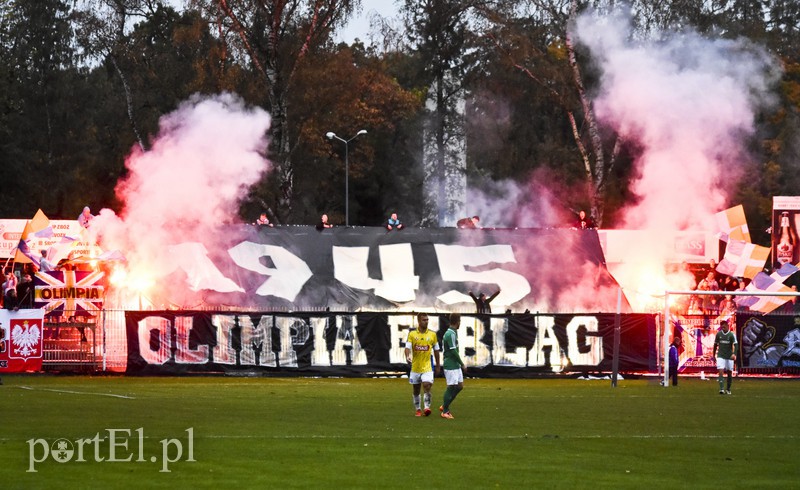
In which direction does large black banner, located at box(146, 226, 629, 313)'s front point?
toward the camera

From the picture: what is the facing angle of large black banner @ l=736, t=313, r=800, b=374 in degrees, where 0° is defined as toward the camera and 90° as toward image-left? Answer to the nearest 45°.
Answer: approximately 0°

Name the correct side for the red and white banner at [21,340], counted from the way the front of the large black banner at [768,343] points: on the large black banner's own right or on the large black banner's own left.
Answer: on the large black banner's own right

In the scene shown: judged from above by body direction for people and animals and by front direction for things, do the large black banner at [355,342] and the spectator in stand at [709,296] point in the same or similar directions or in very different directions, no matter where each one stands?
same or similar directions

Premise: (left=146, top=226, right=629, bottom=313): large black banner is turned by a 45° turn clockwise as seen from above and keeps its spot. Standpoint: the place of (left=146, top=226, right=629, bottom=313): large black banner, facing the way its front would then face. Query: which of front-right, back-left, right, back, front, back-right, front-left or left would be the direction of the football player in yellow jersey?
front-left

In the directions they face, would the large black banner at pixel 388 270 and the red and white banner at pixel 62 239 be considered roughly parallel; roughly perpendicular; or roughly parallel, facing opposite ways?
roughly parallel

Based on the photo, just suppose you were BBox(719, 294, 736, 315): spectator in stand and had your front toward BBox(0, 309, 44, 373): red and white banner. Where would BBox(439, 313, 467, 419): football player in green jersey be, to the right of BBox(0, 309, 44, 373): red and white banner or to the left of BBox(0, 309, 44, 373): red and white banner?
left

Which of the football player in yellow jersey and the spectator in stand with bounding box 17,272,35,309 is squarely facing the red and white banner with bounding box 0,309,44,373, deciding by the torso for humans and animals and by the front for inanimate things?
the spectator in stand

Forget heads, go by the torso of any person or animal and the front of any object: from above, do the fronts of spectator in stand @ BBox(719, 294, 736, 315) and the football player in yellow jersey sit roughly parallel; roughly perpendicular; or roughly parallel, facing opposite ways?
roughly parallel

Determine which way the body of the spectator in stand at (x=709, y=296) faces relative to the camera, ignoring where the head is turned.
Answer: toward the camera

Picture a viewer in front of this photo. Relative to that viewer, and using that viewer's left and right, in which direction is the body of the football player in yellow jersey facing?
facing the viewer

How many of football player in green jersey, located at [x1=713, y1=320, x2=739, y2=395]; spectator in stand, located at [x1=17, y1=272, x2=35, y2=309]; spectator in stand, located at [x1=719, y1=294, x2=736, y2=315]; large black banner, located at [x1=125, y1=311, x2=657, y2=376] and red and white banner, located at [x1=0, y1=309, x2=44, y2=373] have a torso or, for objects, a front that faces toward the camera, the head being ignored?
5

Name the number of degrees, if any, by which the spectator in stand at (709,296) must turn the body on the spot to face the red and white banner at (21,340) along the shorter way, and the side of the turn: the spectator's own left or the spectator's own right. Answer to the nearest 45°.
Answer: approximately 45° to the spectator's own right

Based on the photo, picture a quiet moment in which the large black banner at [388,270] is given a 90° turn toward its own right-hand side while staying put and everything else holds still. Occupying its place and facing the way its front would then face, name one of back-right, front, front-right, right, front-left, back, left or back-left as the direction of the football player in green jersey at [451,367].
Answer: left

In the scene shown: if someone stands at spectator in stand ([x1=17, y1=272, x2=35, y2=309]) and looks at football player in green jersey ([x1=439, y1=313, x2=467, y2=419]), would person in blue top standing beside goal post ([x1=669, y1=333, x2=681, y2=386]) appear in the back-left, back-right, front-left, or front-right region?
front-left

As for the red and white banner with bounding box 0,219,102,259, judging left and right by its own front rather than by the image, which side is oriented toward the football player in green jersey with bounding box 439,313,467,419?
front

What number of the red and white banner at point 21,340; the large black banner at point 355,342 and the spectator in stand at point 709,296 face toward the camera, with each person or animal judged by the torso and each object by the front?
3

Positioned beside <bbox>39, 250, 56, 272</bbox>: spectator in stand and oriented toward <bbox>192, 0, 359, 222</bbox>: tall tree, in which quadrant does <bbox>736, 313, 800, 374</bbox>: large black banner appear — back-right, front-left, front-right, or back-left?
front-right
